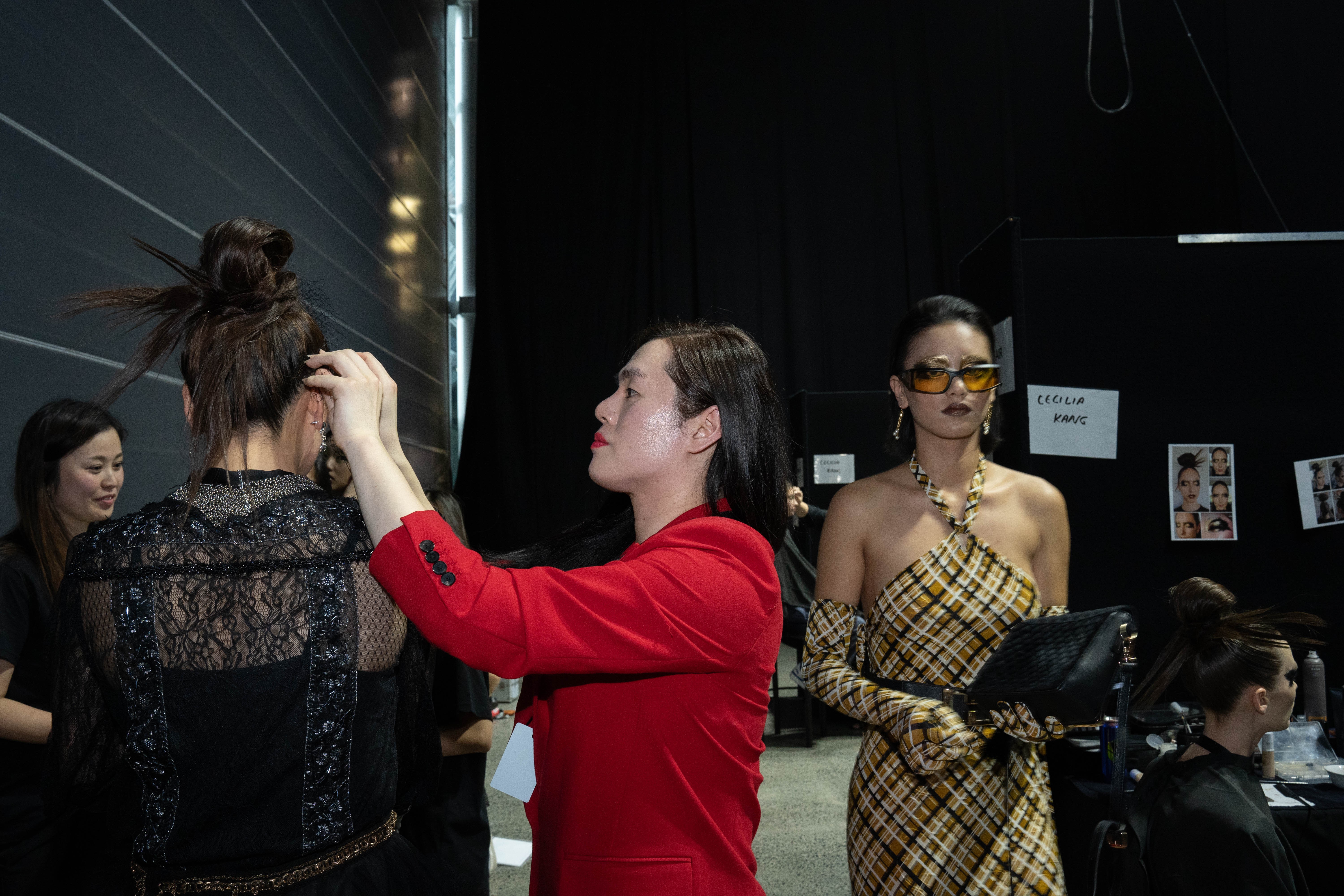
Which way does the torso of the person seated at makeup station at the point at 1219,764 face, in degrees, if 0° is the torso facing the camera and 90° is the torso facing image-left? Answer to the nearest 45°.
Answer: approximately 225°

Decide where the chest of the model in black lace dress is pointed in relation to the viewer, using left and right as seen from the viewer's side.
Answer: facing away from the viewer

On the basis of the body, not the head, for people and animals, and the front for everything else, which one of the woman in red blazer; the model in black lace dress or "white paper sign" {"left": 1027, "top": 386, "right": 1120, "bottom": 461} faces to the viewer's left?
the woman in red blazer

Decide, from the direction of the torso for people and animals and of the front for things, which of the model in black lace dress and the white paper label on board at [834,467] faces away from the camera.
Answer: the model in black lace dress

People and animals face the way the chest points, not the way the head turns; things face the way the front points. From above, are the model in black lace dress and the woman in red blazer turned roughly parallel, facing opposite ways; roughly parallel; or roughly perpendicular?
roughly perpendicular

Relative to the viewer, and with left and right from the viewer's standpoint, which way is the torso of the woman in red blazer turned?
facing to the left of the viewer

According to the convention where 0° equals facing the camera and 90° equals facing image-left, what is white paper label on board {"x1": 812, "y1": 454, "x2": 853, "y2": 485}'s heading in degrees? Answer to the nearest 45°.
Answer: approximately 0°

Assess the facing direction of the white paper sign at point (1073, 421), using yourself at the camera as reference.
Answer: facing the viewer

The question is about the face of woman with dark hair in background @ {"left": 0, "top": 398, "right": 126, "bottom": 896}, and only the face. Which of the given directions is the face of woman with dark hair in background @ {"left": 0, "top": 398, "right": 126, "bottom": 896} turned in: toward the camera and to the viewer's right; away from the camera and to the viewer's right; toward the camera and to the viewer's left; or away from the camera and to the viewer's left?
toward the camera and to the viewer's right

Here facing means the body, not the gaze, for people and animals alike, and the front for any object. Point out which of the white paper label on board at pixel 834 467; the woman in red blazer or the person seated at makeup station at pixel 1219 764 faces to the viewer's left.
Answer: the woman in red blazer

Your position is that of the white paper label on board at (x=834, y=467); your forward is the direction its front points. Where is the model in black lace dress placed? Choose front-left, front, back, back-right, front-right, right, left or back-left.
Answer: front

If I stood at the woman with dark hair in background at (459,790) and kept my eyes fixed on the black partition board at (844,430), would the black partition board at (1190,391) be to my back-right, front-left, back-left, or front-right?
front-right

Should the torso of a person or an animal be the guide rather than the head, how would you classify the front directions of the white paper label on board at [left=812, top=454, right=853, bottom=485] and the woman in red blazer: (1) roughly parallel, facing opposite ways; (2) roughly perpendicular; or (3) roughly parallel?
roughly perpendicular

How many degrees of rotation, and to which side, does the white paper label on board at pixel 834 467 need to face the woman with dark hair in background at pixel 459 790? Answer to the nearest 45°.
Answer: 0° — it already faces them

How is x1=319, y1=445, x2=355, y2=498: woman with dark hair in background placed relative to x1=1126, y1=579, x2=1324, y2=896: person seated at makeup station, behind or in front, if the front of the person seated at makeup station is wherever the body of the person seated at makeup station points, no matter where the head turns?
behind
